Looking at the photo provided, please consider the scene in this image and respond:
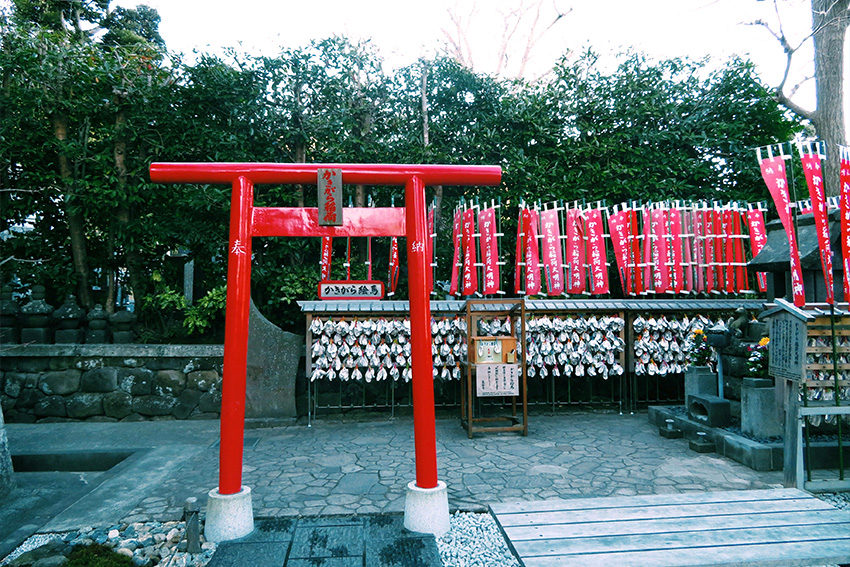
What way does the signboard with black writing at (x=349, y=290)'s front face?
toward the camera

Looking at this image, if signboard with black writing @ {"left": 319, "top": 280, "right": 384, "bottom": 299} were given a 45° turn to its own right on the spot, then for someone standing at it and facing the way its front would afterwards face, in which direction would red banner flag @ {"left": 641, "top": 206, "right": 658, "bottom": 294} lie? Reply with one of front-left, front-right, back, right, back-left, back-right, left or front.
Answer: back-left

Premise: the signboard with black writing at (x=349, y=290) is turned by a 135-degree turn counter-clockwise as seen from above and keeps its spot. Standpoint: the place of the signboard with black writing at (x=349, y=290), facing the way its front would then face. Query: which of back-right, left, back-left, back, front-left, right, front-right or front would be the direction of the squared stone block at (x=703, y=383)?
front-right

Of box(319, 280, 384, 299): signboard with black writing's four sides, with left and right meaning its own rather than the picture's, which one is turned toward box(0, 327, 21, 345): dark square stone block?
right

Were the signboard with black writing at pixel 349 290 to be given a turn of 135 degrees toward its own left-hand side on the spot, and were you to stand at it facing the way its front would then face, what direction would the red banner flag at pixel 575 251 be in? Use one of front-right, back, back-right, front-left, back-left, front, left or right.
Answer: front-right

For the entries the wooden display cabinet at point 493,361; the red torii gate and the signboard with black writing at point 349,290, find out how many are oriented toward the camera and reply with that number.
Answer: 3

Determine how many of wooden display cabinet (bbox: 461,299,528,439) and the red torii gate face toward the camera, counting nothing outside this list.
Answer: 2

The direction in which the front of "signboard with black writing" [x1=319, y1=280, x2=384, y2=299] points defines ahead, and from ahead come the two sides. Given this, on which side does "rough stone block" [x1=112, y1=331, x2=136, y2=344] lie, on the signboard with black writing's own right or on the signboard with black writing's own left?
on the signboard with black writing's own right

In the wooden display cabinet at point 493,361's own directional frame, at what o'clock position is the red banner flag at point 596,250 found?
The red banner flag is roughly at 8 o'clock from the wooden display cabinet.

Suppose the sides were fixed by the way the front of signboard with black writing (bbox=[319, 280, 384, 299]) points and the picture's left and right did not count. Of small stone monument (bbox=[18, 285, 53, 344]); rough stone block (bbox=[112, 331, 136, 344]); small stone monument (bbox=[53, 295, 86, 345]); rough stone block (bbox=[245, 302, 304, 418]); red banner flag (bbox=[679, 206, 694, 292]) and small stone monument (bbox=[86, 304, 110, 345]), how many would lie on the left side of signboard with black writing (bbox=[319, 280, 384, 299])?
1

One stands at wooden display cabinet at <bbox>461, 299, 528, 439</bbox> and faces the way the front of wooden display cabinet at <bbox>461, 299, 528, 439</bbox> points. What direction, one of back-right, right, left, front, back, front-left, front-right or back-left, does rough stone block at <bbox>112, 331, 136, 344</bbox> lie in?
right

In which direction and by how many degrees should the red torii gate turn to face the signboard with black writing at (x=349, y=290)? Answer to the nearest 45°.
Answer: approximately 180°

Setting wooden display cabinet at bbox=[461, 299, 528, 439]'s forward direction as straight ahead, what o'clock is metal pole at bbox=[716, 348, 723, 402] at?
The metal pole is roughly at 9 o'clock from the wooden display cabinet.

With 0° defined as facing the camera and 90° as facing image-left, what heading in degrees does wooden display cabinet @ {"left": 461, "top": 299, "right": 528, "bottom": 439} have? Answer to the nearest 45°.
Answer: approximately 0°

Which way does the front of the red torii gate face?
toward the camera

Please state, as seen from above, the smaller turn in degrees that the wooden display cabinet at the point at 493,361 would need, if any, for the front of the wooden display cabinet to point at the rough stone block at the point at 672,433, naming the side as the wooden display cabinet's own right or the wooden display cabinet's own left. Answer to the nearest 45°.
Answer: approximately 90° to the wooden display cabinet's own left

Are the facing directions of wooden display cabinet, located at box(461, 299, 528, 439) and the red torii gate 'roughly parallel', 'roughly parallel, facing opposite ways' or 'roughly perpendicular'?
roughly parallel

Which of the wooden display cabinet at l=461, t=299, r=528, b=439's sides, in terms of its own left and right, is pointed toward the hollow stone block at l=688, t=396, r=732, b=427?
left

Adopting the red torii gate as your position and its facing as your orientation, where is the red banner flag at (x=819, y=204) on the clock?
The red banner flag is roughly at 9 o'clock from the red torii gate.
